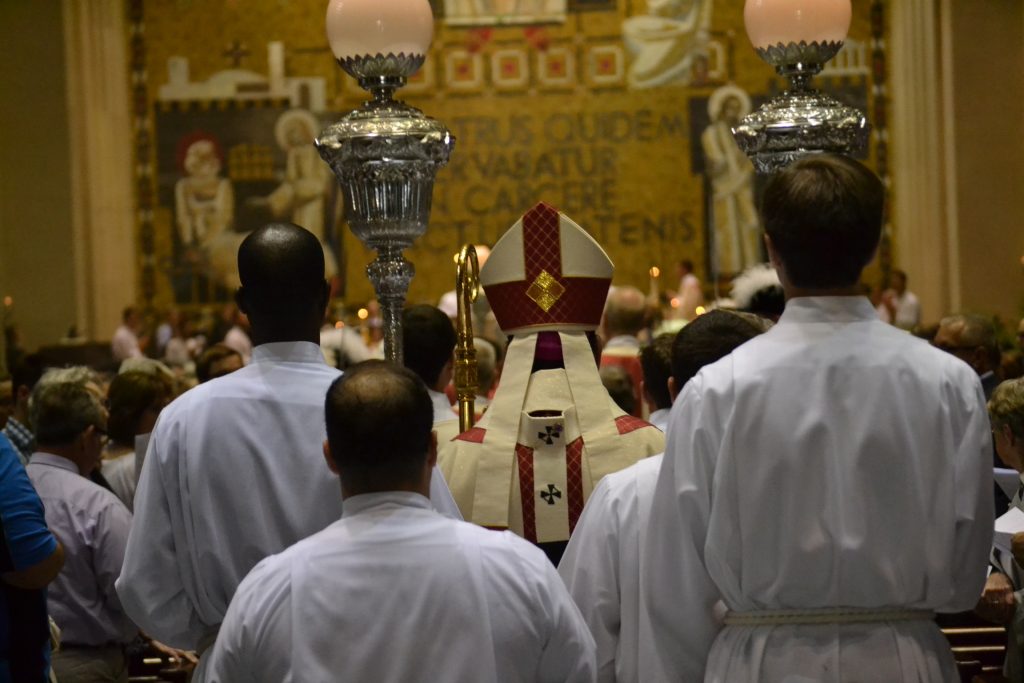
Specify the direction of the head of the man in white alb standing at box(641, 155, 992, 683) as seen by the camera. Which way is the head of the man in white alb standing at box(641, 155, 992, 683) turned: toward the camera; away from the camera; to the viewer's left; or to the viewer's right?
away from the camera

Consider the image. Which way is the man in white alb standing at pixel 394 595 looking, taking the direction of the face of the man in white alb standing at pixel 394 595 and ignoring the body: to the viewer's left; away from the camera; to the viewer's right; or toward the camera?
away from the camera

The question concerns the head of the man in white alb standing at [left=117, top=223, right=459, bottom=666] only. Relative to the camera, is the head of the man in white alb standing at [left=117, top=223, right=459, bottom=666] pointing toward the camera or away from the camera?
away from the camera

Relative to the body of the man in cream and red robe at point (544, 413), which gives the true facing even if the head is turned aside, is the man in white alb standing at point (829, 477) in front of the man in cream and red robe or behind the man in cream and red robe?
behind

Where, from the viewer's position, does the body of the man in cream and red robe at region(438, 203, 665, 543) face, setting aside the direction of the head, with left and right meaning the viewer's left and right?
facing away from the viewer

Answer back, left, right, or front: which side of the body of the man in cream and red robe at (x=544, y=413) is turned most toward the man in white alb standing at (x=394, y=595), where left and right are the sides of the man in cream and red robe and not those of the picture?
back

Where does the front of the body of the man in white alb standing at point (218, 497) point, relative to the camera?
away from the camera

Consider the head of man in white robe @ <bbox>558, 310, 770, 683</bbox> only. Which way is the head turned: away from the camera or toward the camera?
away from the camera

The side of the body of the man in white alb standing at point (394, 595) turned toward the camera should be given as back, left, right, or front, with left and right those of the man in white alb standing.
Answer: back

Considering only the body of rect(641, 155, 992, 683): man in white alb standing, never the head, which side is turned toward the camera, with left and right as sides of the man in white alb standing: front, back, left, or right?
back

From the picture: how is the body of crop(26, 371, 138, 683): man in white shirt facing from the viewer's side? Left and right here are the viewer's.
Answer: facing away from the viewer and to the right of the viewer
